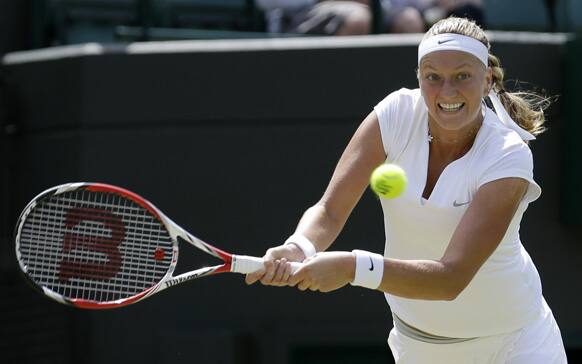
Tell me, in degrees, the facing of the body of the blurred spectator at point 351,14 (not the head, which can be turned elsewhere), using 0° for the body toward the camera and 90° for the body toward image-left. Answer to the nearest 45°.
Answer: approximately 0°

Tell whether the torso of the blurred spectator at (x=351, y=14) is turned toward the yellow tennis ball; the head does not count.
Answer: yes

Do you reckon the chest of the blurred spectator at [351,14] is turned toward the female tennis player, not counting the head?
yes

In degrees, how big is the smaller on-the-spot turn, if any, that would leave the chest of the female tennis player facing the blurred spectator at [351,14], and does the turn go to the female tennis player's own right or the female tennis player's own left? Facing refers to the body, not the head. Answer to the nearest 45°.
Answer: approximately 135° to the female tennis player's own right
